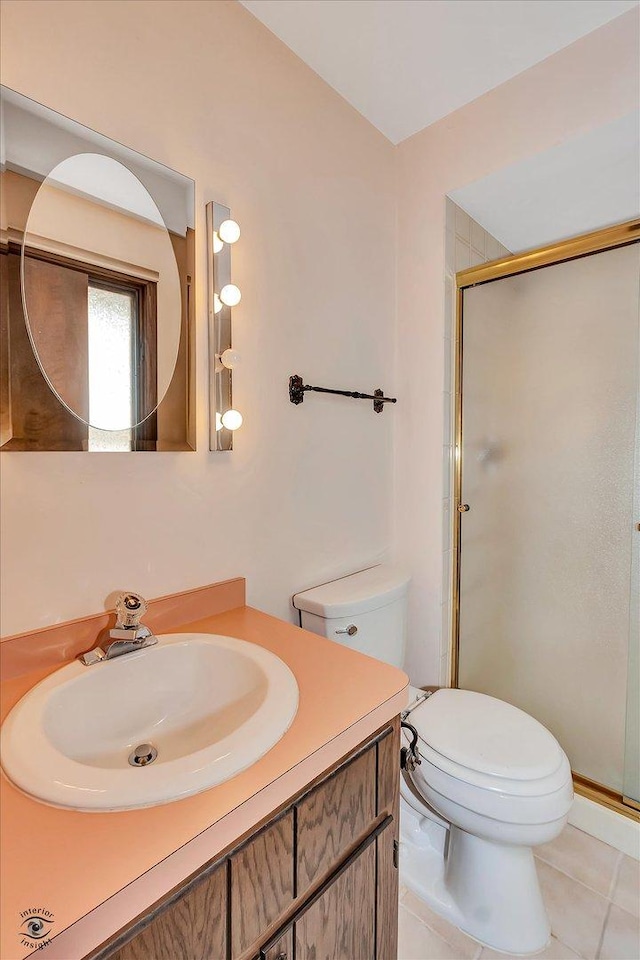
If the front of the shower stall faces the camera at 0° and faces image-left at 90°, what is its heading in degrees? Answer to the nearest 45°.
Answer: approximately 45°

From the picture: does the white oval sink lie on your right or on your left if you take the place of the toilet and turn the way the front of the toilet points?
on your right

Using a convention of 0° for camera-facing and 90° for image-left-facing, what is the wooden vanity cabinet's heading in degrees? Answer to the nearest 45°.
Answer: approximately 315°

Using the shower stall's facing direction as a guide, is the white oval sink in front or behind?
in front

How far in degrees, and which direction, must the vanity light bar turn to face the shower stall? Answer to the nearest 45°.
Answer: approximately 45° to its left

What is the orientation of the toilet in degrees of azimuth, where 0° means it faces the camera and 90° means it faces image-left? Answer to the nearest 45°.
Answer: approximately 315°

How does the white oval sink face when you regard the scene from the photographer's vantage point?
facing the viewer and to the right of the viewer

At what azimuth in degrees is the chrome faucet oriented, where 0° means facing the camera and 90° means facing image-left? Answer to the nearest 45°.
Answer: approximately 315°

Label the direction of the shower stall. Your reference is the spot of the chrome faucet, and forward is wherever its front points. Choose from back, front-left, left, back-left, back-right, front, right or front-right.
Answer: front-left
